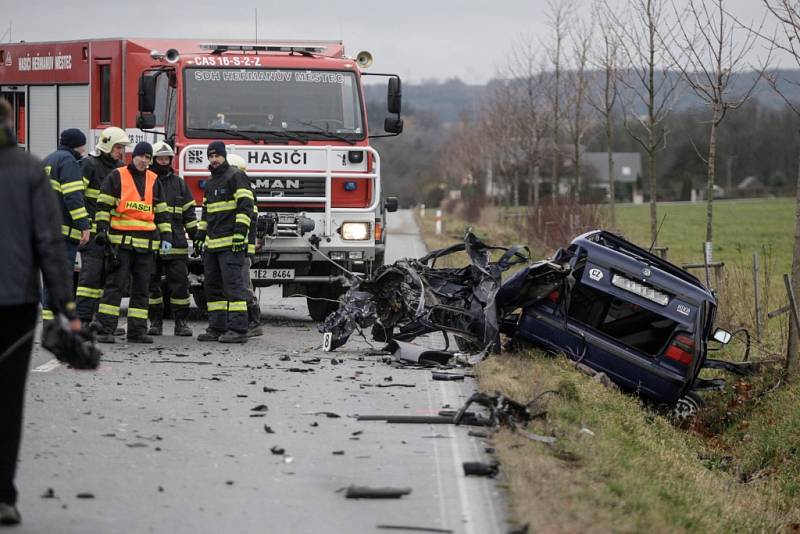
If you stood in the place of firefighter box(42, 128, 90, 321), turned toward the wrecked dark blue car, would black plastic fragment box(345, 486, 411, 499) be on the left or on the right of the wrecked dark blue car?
right

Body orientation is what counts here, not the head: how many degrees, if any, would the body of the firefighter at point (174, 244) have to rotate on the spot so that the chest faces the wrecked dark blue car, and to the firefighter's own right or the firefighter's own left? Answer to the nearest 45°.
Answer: approximately 45° to the firefighter's own left

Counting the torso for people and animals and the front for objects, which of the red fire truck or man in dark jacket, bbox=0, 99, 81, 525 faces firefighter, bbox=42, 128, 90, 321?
the man in dark jacket

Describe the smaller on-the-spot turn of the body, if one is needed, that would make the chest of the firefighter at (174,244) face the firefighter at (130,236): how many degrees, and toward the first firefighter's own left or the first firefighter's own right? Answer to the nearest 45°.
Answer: approximately 45° to the first firefighter's own right

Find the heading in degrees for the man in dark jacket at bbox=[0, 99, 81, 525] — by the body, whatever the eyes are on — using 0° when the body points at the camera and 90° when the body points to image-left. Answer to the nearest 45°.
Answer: approximately 180°

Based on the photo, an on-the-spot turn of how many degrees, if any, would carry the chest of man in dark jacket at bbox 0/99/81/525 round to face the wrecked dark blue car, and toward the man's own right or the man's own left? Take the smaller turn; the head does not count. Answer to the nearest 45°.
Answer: approximately 45° to the man's own right

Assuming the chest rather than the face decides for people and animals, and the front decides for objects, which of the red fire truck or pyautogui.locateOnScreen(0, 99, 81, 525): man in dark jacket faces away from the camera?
the man in dark jacket

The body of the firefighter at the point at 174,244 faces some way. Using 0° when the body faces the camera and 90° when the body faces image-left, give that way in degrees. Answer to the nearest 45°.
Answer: approximately 0°

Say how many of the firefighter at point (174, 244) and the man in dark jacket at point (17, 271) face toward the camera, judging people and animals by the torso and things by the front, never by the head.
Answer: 1

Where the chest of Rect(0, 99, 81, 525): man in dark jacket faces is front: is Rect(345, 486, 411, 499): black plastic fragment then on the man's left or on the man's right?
on the man's right
